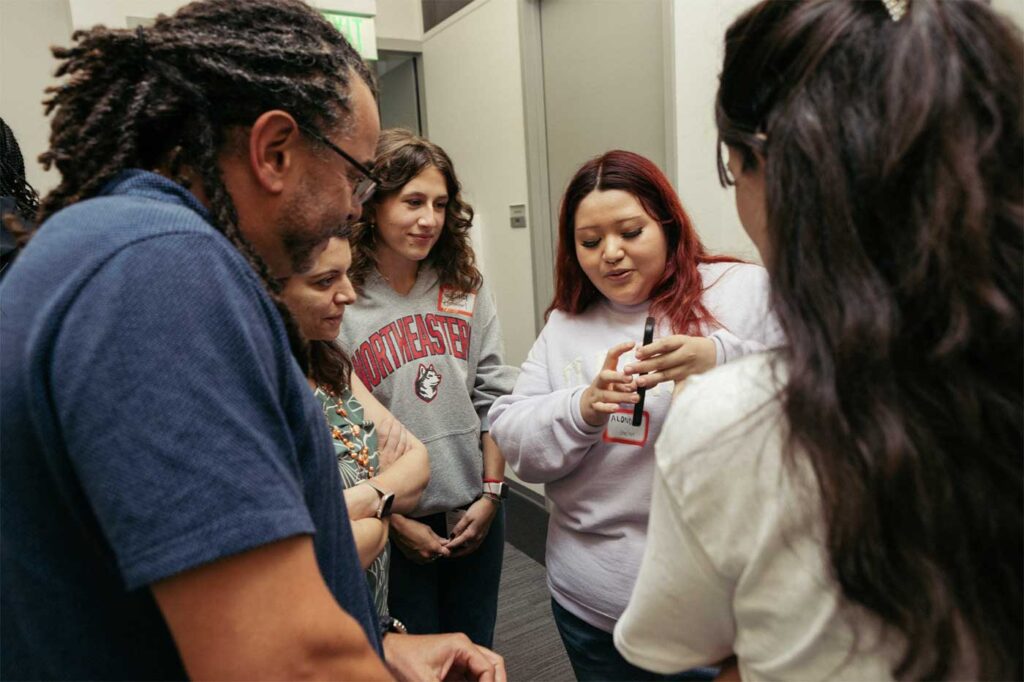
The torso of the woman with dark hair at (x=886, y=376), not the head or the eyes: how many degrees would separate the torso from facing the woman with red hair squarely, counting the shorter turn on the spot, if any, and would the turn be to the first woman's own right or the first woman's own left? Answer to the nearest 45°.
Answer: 0° — they already face them

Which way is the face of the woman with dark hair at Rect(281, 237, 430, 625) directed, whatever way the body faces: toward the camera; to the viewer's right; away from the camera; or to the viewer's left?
to the viewer's right

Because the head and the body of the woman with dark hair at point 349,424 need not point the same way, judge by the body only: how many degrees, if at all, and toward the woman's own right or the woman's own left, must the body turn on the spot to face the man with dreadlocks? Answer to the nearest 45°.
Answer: approximately 45° to the woman's own right

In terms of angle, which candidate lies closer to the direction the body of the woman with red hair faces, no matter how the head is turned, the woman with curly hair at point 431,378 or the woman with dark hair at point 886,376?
the woman with dark hair

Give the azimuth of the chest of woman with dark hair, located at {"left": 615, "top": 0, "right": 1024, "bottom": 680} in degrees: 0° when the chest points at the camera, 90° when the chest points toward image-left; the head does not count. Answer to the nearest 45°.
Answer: approximately 135°

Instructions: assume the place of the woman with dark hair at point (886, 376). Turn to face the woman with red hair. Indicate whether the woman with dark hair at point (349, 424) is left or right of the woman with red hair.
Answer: left

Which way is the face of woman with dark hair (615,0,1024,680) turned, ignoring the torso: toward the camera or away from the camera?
away from the camera

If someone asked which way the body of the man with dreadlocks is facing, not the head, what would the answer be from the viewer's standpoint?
to the viewer's right

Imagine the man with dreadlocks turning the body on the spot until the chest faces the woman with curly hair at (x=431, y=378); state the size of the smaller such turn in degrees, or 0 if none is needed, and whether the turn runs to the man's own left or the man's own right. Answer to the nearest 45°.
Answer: approximately 45° to the man's own left

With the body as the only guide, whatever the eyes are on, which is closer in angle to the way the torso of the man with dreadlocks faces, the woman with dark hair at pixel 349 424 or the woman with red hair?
the woman with red hair
